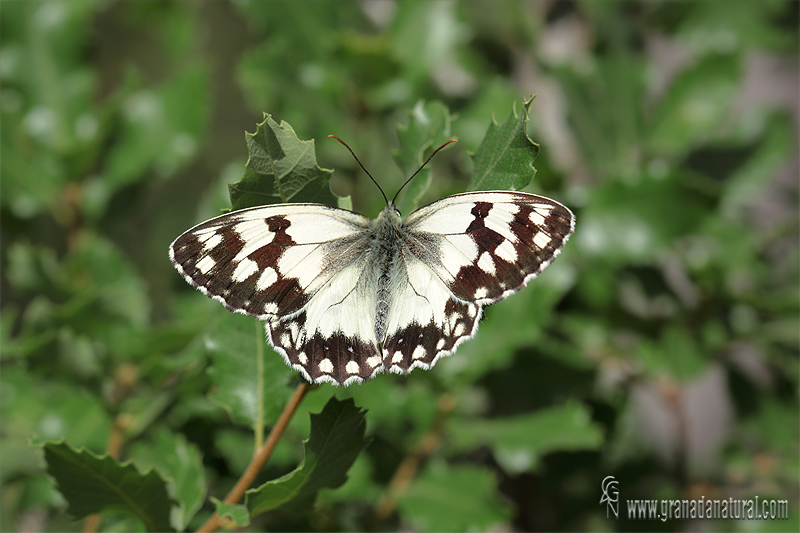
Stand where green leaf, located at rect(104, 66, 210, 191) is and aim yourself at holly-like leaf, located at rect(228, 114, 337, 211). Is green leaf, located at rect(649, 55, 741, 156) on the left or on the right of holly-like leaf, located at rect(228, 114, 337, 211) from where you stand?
left

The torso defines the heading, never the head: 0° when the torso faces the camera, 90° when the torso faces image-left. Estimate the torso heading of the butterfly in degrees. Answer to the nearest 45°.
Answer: approximately 180°
